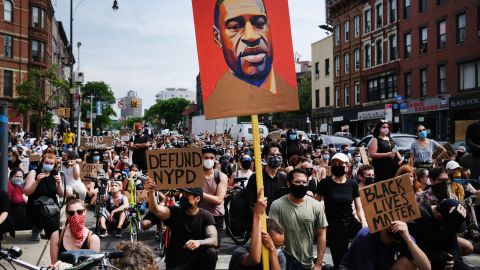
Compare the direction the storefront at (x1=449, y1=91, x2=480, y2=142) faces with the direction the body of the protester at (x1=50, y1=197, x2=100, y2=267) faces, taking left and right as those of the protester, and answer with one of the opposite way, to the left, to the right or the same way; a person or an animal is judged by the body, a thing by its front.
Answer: to the right

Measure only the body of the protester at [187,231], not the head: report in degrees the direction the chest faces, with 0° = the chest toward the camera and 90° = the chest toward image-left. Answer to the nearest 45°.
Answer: approximately 45°

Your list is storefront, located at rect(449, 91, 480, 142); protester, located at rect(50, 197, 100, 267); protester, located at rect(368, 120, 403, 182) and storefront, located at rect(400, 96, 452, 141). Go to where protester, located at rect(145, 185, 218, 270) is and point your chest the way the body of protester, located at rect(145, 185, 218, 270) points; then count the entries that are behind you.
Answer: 3

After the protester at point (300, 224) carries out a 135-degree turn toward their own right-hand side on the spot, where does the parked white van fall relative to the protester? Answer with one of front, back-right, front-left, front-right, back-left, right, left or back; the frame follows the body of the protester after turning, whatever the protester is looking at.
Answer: front-right

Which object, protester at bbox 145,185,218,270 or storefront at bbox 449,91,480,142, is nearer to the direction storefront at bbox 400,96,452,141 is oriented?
the protester

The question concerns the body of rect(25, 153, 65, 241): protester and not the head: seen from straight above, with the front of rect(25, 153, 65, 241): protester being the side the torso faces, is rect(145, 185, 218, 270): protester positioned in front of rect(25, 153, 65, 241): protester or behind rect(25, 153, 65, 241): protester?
in front

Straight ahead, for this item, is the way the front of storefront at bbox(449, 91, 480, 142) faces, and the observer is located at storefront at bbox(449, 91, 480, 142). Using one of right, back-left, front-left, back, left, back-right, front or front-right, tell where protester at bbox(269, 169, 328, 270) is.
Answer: front-left

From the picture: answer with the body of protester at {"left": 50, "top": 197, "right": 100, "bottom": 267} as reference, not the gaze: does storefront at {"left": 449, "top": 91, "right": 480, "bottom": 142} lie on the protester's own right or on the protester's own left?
on the protester's own left

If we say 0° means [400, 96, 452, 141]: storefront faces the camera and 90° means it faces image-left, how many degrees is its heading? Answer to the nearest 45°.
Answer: approximately 45°

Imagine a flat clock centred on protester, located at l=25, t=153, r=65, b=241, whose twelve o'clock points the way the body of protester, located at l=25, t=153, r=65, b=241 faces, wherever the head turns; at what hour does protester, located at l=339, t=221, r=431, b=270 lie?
protester, located at l=339, t=221, r=431, b=270 is roughly at 11 o'clock from protester, located at l=25, t=153, r=65, b=241.

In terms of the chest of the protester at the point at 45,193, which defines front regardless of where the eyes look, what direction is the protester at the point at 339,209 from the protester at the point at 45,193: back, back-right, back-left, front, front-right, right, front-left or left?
front-left

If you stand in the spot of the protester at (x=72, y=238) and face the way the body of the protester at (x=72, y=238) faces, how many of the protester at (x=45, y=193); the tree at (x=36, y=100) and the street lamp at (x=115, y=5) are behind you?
3

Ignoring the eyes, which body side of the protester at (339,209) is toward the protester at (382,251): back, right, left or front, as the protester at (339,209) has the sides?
front

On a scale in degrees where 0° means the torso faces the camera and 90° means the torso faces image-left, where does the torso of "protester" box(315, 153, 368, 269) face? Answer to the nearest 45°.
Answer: approximately 0°

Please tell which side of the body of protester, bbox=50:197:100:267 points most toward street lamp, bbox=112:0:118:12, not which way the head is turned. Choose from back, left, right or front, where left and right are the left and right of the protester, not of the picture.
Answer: back

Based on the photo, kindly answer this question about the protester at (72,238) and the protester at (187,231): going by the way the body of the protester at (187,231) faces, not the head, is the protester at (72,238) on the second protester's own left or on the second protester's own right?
on the second protester's own right
